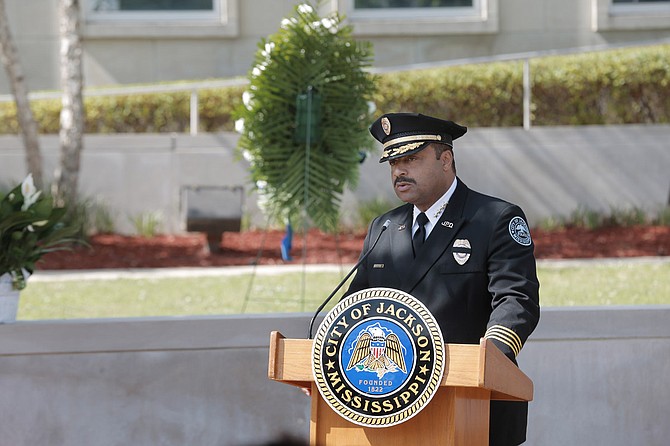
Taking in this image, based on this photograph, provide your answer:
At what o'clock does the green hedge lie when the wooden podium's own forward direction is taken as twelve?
The green hedge is roughly at 6 o'clock from the wooden podium.

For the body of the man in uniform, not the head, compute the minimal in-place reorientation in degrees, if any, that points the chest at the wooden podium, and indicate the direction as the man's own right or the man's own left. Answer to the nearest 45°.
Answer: approximately 45° to the man's own left

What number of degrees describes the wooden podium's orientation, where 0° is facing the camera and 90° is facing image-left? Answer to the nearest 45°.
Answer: approximately 0°

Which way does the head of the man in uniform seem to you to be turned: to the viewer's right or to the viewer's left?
to the viewer's left

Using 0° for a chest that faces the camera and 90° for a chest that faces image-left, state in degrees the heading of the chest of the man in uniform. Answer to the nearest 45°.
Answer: approximately 45°
